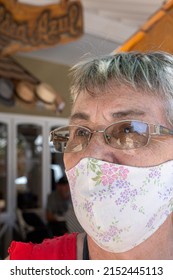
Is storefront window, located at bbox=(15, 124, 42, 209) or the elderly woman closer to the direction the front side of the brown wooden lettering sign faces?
the elderly woman

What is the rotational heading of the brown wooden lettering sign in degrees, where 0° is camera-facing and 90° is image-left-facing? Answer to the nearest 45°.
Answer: approximately 0°

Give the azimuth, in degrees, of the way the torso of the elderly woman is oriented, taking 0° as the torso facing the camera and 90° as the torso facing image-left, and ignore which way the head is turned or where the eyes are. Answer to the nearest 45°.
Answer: approximately 45°

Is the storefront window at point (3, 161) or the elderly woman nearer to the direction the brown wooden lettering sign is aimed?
the elderly woman

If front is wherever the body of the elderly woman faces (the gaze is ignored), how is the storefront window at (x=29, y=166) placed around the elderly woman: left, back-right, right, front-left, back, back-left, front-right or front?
back-right
